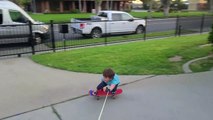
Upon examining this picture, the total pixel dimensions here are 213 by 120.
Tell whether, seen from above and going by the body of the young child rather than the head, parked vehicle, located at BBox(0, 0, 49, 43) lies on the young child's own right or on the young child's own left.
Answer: on the young child's own right

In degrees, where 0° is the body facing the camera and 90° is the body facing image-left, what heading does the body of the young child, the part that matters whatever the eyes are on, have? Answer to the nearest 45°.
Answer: approximately 45°

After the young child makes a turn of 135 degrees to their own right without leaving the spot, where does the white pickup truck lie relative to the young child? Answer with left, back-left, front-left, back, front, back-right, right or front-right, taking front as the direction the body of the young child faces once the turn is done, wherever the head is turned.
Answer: front
